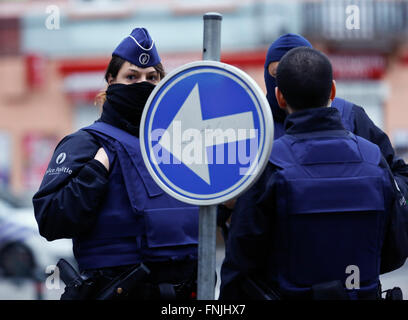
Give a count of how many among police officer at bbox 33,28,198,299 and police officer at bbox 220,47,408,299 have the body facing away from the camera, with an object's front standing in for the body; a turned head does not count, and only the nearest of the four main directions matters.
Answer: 1

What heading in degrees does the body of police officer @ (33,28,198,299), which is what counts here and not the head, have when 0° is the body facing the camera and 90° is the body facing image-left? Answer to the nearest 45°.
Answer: approximately 315°

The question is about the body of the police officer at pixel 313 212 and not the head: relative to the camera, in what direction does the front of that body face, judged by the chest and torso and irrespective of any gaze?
away from the camera

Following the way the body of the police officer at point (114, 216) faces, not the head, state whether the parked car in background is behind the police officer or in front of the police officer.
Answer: behind

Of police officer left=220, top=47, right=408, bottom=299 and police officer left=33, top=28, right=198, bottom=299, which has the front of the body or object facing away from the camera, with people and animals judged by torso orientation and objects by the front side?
police officer left=220, top=47, right=408, bottom=299

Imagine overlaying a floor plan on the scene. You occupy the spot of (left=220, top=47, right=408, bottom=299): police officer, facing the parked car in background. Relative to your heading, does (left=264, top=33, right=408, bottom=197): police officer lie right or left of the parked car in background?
right
